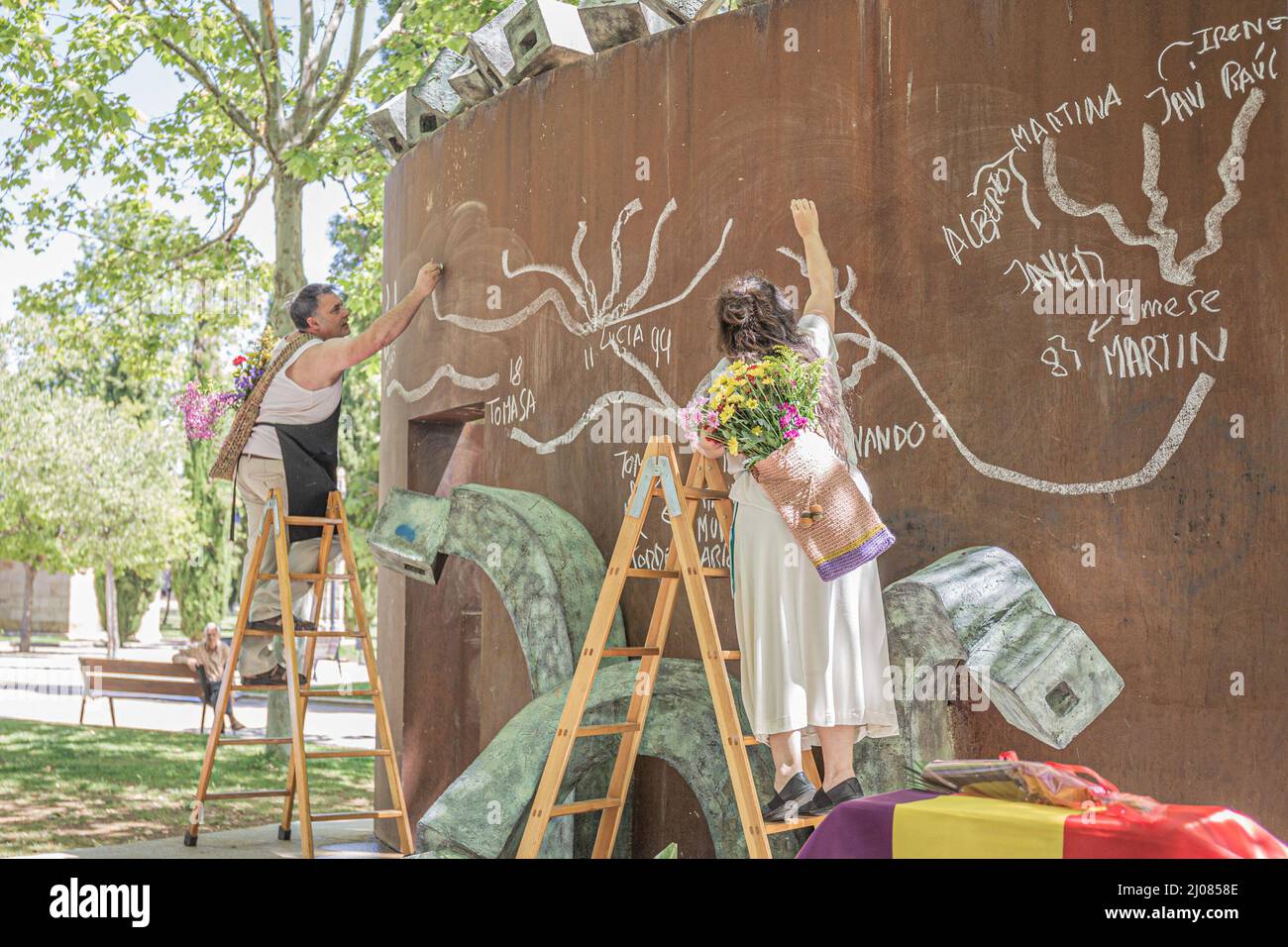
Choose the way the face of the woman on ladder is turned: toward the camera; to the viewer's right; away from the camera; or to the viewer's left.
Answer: away from the camera

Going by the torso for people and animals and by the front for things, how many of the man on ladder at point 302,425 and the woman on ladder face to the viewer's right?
1

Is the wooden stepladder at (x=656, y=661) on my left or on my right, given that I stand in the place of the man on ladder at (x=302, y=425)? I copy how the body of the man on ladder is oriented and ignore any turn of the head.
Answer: on my right

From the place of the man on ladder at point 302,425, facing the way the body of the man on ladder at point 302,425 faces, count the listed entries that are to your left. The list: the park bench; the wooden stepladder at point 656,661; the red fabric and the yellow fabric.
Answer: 1

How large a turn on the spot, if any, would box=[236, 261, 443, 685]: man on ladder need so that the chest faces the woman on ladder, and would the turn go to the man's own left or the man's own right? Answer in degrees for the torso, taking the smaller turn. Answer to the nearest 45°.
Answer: approximately 45° to the man's own right

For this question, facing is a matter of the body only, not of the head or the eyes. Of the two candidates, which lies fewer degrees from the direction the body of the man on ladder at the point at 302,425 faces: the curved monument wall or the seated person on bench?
the curved monument wall

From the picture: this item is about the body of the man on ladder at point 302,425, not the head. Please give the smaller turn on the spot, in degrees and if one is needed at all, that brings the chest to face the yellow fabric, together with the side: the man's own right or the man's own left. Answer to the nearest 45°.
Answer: approximately 90° to the man's own right

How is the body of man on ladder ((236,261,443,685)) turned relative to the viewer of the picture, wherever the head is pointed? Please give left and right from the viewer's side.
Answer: facing to the right of the viewer

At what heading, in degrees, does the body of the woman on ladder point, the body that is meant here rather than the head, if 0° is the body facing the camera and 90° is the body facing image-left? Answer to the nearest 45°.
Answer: approximately 135°

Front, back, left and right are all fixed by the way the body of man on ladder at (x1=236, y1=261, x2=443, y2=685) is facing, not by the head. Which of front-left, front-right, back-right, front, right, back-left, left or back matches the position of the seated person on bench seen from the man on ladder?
left

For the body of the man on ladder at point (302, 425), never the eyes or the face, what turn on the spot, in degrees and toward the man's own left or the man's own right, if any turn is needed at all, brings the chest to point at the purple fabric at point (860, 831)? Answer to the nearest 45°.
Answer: approximately 90° to the man's own right
